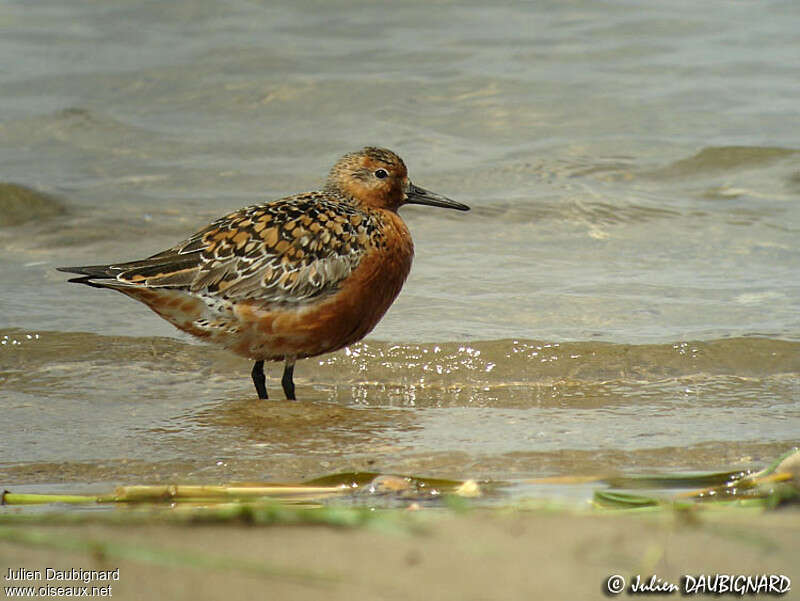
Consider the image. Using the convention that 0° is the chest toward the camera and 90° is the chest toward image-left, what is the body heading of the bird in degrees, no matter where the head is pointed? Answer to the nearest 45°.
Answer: approximately 270°
